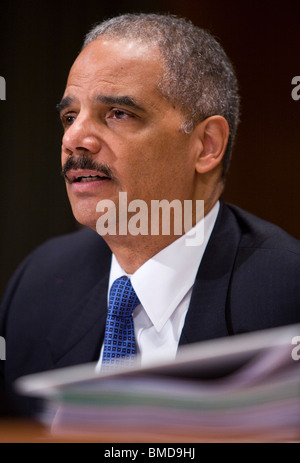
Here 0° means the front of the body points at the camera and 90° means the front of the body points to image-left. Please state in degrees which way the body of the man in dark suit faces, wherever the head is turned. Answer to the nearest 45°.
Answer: approximately 45°
